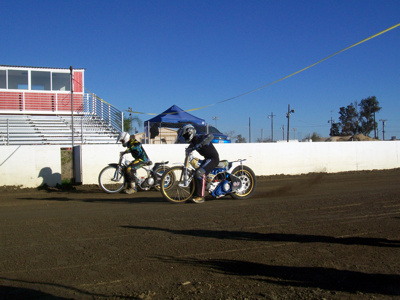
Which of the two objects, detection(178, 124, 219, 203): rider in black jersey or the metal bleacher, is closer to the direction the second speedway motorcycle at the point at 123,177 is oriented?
the metal bleacher

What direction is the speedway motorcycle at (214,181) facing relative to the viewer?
to the viewer's left

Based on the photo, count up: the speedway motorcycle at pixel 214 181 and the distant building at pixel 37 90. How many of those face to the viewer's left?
1

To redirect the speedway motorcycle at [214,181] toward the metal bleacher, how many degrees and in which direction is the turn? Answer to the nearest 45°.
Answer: approximately 45° to its right

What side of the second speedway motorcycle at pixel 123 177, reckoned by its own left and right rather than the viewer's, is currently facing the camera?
left

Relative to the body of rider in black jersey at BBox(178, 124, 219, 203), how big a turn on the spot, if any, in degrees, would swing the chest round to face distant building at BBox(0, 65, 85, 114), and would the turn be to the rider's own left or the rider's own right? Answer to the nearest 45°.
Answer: approximately 45° to the rider's own right

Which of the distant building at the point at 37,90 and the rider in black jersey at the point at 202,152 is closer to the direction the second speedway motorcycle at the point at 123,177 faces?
the distant building

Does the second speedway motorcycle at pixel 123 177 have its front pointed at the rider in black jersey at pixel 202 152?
no

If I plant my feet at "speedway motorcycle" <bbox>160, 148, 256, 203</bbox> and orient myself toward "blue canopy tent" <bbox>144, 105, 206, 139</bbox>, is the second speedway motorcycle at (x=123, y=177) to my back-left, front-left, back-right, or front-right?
front-left

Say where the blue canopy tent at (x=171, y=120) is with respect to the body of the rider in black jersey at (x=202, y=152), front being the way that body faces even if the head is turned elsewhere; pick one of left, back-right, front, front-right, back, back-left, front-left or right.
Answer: right

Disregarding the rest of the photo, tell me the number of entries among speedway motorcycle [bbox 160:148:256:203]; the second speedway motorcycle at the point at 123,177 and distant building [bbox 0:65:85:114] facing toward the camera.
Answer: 1

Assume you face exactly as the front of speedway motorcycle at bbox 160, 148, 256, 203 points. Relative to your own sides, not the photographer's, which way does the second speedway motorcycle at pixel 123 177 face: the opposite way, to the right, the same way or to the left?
the same way

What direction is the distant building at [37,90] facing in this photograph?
toward the camera

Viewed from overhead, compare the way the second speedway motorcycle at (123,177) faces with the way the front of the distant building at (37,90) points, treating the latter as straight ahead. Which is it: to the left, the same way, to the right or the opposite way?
to the right

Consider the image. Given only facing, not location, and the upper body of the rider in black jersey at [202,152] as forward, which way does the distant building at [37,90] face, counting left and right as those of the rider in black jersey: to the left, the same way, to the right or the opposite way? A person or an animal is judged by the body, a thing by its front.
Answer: to the left

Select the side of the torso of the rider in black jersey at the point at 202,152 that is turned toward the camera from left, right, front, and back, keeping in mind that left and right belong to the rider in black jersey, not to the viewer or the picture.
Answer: left

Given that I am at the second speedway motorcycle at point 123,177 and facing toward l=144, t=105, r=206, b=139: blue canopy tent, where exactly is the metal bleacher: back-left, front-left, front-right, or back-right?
front-left
